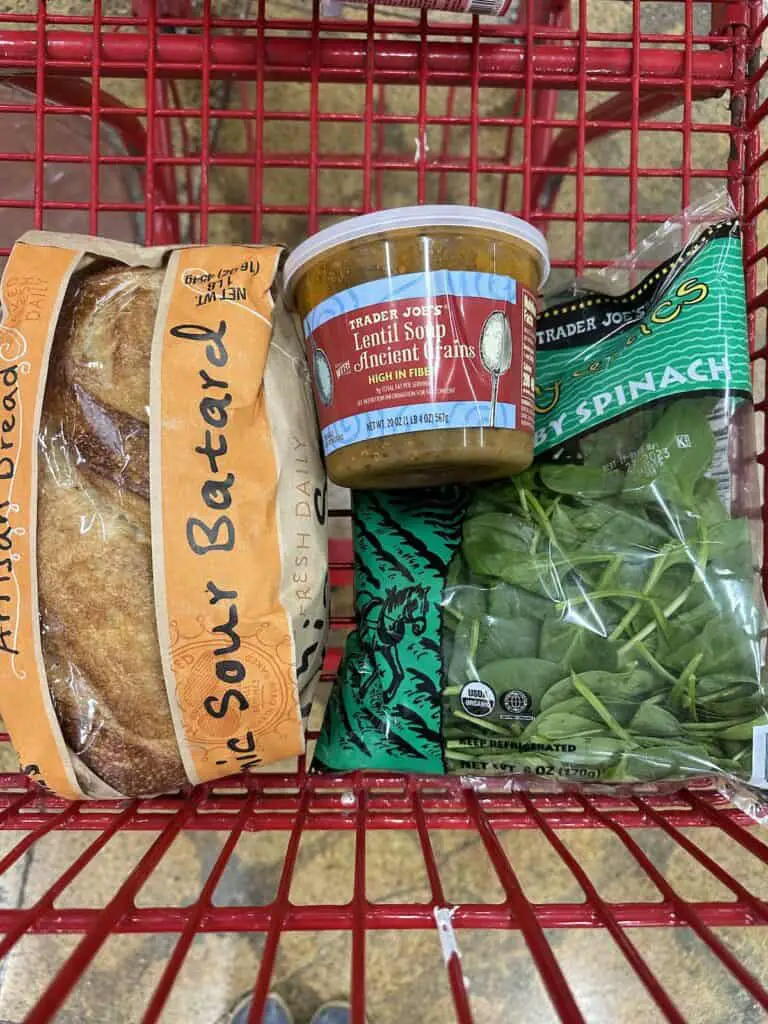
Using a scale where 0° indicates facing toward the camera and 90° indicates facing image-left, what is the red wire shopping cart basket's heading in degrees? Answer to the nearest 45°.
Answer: approximately 180°
